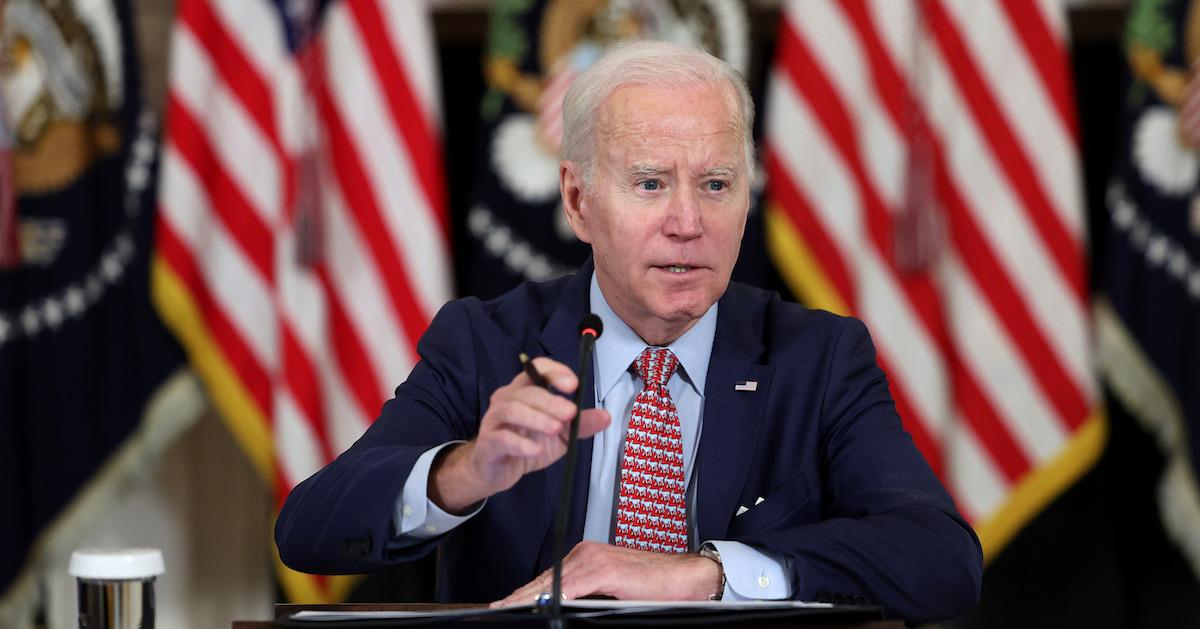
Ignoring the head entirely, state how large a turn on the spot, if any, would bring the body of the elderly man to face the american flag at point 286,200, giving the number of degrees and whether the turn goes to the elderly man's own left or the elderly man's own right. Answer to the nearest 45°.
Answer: approximately 135° to the elderly man's own right

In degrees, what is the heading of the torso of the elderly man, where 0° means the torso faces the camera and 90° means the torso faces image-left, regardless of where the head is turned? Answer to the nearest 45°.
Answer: approximately 0°

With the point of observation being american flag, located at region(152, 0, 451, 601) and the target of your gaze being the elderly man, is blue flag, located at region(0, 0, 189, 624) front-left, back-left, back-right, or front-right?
back-right

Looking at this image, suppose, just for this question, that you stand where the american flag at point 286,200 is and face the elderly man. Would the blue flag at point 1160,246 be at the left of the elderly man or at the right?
left

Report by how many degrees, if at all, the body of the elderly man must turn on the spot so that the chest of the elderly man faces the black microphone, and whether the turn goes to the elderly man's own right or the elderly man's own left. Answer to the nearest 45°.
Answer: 0° — they already face it

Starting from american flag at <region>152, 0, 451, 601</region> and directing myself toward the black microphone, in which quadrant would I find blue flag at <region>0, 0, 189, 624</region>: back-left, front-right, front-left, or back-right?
back-right

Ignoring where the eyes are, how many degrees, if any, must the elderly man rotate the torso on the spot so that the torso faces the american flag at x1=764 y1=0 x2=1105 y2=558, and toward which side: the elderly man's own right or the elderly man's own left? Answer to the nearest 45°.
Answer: approximately 135° to the elderly man's own left

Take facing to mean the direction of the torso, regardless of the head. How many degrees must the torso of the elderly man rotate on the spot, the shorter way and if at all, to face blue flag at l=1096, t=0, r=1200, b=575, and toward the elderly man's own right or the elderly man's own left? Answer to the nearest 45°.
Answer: approximately 135° to the elderly man's own left

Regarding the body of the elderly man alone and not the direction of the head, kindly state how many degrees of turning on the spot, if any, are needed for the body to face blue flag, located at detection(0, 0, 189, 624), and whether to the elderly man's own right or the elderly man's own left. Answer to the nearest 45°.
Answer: approximately 135° to the elderly man's own right
